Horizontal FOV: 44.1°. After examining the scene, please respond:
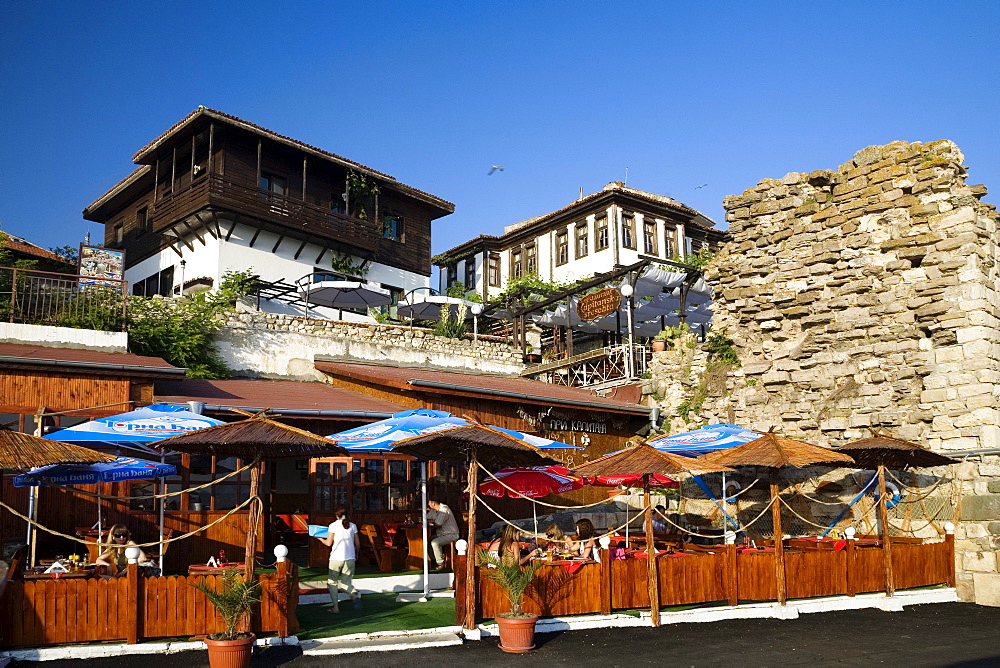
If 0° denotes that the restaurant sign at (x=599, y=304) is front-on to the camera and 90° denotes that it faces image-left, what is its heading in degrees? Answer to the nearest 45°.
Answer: approximately 45°

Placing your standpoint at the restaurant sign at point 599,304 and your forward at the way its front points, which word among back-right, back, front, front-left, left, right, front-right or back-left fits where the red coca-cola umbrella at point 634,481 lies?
front-left

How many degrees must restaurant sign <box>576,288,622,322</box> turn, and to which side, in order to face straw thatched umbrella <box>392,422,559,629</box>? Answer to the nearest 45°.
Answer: approximately 45° to its left

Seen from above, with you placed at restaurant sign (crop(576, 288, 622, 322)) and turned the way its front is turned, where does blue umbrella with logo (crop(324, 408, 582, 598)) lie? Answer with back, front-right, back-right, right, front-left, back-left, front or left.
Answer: front-left

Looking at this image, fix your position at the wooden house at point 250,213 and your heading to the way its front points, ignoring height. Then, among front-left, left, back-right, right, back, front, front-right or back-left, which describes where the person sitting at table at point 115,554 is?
front-right

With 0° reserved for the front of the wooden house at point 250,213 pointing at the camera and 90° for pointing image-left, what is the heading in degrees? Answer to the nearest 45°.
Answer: approximately 315°

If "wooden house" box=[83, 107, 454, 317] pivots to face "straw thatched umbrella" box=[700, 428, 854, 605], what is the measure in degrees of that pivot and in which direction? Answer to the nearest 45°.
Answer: approximately 45° to its right

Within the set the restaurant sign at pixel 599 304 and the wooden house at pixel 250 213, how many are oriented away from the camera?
0
